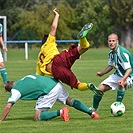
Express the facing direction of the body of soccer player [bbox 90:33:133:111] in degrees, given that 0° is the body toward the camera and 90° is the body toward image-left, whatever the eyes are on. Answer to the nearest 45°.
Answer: approximately 45°

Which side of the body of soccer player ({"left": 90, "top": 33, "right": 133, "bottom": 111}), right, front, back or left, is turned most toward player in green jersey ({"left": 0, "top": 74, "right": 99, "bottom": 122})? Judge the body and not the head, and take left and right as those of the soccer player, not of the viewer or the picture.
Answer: front

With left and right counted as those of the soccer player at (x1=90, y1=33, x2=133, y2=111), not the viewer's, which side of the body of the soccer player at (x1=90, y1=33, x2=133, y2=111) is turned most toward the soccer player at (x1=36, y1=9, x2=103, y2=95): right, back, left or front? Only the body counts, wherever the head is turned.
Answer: front
